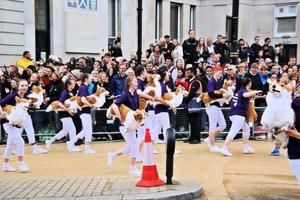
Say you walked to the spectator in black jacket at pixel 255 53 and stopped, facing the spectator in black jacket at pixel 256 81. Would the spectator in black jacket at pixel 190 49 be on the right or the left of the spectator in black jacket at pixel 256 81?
right

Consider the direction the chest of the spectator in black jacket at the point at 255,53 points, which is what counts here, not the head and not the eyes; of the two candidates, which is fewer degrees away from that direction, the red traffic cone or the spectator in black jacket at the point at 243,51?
the red traffic cone

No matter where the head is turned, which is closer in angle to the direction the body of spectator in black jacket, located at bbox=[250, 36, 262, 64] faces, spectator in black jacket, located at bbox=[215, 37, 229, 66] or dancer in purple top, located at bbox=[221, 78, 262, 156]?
the dancer in purple top

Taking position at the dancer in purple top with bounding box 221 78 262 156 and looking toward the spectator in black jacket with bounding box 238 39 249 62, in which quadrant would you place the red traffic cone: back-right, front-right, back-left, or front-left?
back-left

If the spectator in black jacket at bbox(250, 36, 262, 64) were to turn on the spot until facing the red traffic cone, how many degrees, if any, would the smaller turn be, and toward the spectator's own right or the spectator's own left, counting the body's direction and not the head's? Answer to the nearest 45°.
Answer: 0° — they already face it

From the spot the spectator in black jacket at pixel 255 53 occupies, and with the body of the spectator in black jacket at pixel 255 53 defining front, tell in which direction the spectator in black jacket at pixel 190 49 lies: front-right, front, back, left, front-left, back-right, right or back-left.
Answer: front-right

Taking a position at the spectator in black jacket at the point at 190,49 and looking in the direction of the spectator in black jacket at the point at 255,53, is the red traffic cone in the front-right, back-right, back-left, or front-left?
back-right

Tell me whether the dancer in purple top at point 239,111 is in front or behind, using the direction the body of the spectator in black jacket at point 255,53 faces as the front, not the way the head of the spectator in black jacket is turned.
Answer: in front

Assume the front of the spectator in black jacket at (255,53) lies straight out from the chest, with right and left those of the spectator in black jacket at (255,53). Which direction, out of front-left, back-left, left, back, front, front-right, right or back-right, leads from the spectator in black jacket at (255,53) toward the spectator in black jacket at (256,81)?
front

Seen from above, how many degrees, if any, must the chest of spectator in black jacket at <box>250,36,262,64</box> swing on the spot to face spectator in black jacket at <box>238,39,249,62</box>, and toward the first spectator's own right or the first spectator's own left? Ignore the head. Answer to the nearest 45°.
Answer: approximately 45° to the first spectator's own right

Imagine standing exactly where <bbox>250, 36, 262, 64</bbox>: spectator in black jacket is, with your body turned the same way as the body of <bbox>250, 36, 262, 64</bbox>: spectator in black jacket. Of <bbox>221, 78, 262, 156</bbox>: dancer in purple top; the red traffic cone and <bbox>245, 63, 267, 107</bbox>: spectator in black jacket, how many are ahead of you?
3

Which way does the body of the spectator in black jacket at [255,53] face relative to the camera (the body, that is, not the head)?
toward the camera
